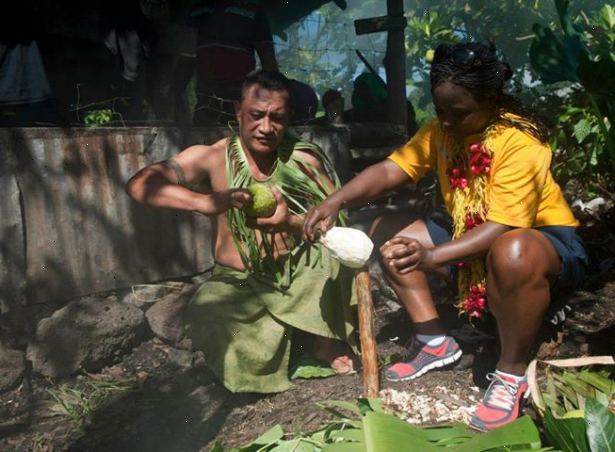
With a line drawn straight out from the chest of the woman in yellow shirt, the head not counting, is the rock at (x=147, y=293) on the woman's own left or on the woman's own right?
on the woman's own right

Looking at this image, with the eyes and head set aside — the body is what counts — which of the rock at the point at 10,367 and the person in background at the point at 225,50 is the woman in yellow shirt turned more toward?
the rock

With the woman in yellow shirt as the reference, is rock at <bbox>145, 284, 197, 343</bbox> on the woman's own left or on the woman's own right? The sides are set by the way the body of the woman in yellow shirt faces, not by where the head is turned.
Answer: on the woman's own right

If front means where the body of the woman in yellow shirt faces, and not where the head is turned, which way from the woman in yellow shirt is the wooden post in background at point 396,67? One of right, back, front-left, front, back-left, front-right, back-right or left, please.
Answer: back-right

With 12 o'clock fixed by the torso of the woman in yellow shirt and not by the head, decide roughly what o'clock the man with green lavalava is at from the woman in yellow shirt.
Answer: The man with green lavalava is roughly at 2 o'clock from the woman in yellow shirt.

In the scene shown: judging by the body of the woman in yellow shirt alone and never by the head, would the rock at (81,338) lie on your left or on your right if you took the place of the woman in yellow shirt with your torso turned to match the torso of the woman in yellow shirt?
on your right

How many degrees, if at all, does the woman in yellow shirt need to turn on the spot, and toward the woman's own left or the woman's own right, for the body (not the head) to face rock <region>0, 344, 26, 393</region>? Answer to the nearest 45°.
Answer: approximately 45° to the woman's own right

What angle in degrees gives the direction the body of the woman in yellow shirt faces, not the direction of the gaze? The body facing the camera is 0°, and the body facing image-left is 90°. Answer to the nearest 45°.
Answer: approximately 45°

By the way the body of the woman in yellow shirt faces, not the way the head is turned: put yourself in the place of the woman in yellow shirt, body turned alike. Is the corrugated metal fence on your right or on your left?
on your right

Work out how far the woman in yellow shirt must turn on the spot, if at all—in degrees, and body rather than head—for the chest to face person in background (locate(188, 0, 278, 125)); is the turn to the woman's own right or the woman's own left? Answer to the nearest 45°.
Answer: approximately 90° to the woman's own right
